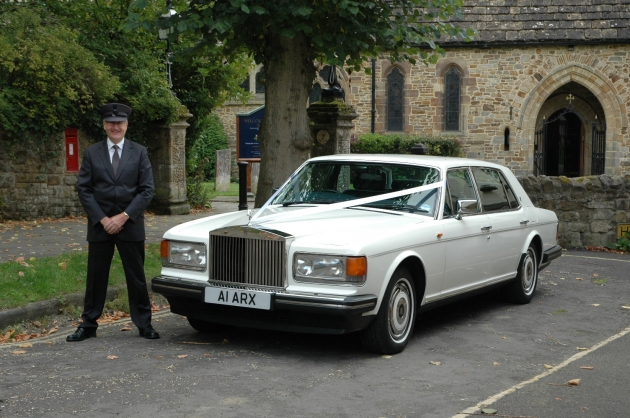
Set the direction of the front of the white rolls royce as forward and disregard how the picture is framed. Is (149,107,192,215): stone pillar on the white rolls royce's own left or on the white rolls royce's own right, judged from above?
on the white rolls royce's own right

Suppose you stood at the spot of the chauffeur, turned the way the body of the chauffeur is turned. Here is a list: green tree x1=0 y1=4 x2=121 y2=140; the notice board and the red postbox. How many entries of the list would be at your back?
3

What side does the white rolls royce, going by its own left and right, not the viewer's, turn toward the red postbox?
right

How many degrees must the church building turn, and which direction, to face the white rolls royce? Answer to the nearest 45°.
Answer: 0° — it already faces it

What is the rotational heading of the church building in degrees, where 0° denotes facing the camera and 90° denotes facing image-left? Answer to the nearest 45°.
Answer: approximately 0°

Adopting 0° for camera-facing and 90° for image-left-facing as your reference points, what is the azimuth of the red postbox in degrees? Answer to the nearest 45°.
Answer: approximately 0°

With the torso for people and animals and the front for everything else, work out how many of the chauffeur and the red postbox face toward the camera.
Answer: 2

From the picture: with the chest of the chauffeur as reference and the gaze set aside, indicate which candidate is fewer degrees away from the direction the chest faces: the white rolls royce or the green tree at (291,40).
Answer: the white rolls royce

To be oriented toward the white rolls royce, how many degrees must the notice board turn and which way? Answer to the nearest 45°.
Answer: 0° — it already faces it

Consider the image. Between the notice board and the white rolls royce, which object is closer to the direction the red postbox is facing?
the white rolls royce
